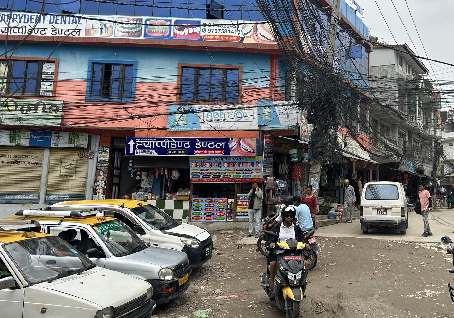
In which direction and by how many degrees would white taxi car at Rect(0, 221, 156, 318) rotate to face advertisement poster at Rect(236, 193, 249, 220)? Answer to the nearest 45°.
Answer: approximately 90° to its left

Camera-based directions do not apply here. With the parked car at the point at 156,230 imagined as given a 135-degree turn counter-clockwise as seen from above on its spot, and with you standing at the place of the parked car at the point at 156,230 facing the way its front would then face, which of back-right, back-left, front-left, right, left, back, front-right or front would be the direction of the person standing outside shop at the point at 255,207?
front-right

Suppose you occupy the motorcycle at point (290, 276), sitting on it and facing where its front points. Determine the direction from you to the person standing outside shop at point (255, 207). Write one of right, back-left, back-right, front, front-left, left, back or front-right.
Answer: back

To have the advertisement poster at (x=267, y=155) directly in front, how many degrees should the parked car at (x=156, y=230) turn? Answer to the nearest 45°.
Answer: approximately 90° to its left

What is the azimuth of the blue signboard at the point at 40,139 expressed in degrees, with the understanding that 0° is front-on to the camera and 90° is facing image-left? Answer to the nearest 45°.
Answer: approximately 0°

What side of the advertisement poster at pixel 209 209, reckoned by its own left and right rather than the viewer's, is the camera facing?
front

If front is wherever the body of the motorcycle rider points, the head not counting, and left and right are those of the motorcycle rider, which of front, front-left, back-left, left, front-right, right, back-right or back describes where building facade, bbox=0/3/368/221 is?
back-right

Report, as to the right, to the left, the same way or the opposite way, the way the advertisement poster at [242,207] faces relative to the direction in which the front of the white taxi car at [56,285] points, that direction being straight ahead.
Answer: to the right

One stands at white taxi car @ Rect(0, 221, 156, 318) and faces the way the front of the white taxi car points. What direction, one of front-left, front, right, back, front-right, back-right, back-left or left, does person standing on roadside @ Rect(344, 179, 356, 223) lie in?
left

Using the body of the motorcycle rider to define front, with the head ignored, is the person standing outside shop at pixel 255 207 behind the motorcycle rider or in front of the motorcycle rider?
behind

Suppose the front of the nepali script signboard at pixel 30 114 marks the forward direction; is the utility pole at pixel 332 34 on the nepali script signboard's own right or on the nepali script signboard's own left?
on the nepali script signboard's own left

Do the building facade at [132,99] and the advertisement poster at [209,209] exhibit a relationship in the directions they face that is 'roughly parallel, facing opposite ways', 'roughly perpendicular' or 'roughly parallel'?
roughly parallel

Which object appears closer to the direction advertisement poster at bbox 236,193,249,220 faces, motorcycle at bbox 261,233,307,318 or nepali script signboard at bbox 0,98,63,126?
the motorcycle

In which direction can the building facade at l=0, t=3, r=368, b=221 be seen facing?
toward the camera

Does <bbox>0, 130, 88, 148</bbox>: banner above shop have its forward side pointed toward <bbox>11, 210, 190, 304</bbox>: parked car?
yes

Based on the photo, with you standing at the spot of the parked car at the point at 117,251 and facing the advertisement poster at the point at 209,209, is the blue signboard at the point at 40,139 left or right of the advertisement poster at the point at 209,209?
left

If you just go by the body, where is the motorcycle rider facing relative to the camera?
toward the camera

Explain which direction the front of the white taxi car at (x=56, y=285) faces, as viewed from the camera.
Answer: facing the viewer and to the right of the viewer
